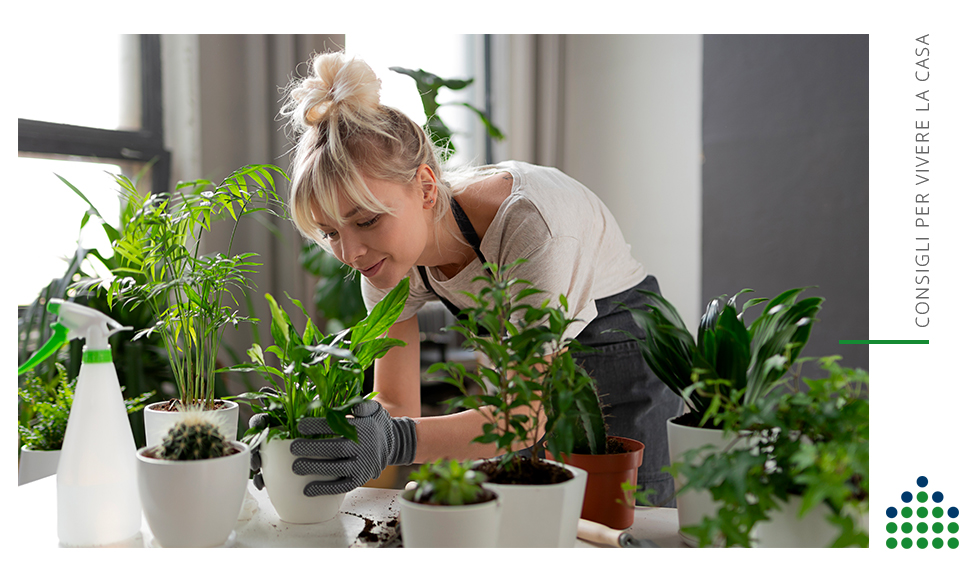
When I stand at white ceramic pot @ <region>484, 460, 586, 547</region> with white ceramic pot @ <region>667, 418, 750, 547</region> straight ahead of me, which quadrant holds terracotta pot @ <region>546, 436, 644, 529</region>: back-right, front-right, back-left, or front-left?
front-left

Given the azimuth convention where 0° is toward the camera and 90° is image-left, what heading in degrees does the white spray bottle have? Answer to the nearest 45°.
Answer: approximately 90°

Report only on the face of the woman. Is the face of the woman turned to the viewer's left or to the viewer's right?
to the viewer's left

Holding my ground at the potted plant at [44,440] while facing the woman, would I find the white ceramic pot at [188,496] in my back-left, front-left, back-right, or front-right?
front-right

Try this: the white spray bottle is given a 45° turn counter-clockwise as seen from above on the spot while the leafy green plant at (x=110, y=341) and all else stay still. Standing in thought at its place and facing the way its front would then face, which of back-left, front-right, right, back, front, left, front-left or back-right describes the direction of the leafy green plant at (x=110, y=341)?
back-right
